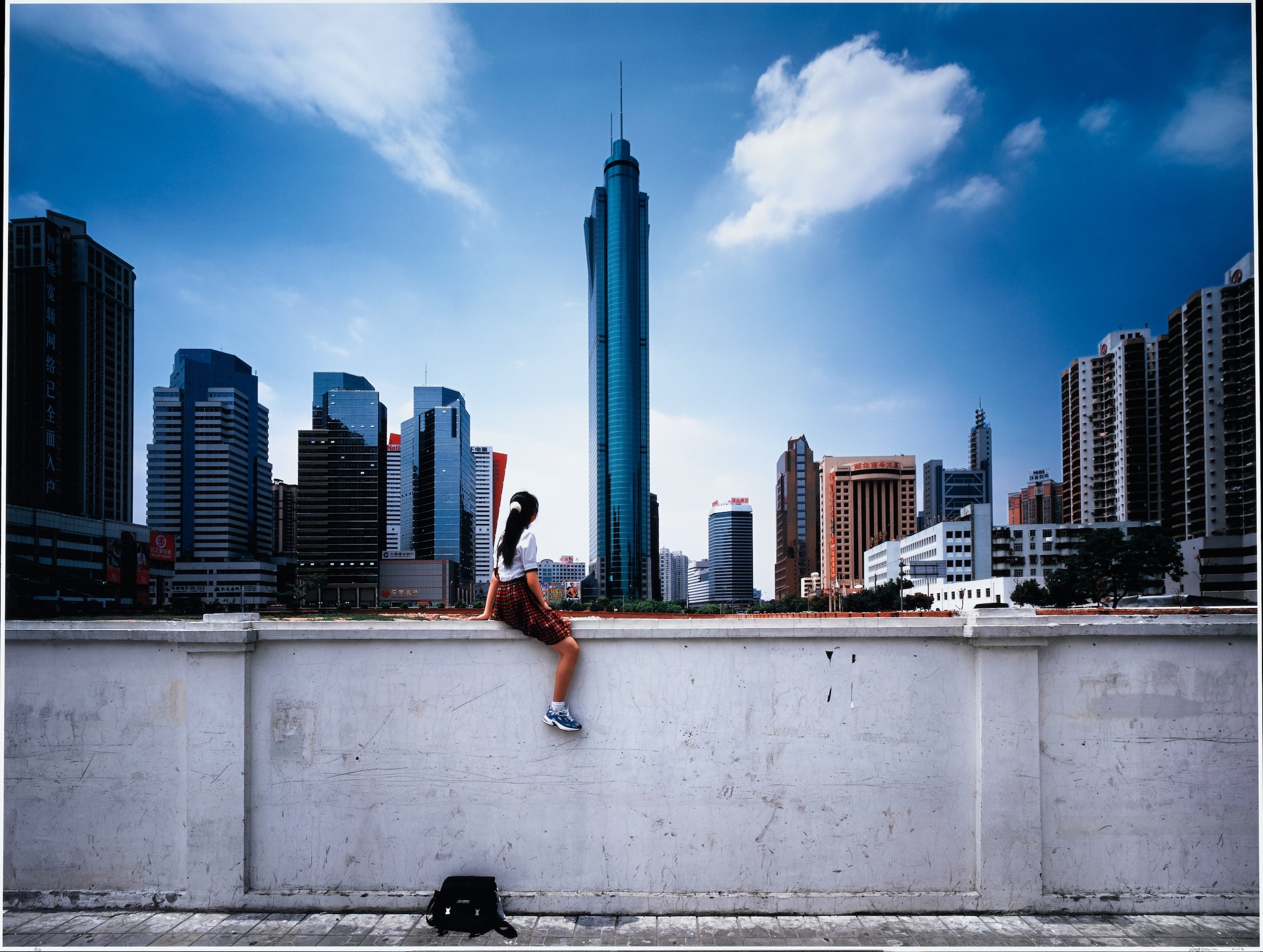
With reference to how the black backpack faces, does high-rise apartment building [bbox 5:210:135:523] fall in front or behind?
behind

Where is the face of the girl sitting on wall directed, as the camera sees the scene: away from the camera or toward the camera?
away from the camera

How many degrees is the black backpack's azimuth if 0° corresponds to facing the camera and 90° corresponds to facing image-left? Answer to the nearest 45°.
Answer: approximately 0°
